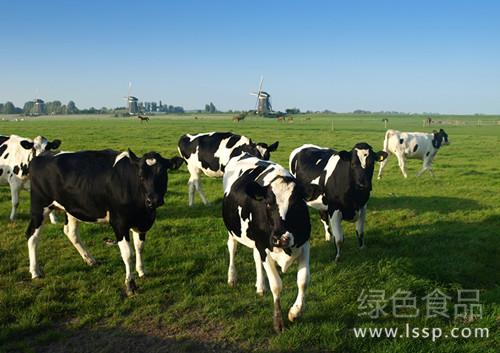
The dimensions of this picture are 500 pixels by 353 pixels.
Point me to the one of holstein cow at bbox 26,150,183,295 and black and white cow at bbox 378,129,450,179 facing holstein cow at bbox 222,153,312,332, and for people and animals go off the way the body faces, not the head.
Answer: holstein cow at bbox 26,150,183,295

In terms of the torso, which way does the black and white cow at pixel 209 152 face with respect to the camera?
to the viewer's right

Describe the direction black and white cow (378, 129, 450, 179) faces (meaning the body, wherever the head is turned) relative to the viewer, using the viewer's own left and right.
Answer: facing to the right of the viewer

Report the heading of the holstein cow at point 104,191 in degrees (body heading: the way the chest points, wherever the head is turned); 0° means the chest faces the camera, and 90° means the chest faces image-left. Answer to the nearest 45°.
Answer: approximately 315°

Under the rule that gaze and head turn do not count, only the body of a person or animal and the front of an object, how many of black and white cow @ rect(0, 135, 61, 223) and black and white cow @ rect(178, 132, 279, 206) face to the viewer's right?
2

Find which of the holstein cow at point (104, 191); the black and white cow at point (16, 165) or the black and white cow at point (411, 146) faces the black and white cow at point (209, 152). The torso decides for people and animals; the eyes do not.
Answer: the black and white cow at point (16, 165)

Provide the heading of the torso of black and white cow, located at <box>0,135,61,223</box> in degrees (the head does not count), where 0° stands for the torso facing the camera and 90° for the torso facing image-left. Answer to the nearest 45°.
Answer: approximately 270°
